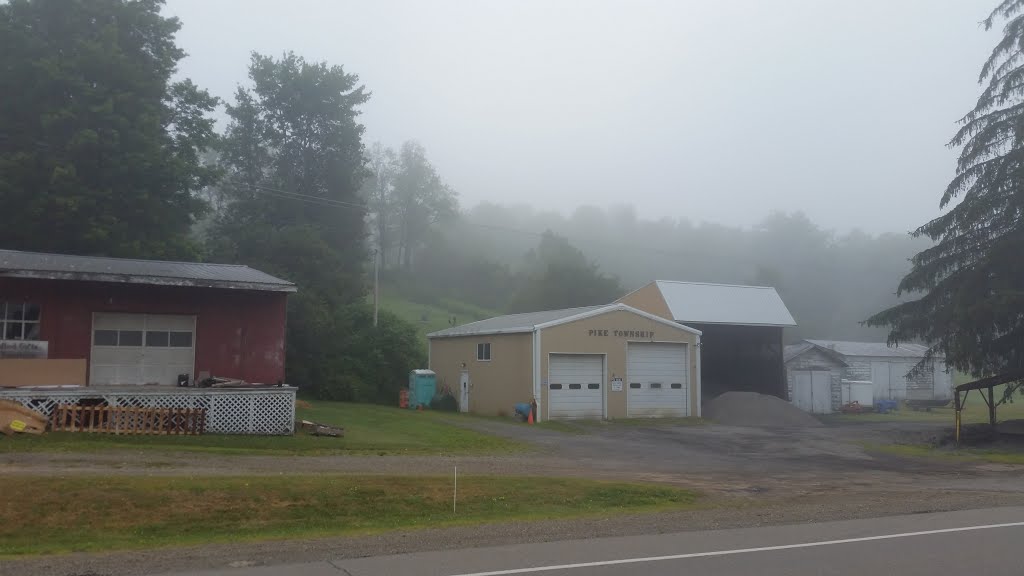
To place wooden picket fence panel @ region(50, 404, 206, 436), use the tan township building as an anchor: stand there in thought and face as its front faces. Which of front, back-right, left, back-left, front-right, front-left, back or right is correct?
right

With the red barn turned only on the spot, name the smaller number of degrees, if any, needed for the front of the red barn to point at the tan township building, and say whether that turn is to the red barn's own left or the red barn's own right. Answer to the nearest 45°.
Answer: approximately 90° to the red barn's own left

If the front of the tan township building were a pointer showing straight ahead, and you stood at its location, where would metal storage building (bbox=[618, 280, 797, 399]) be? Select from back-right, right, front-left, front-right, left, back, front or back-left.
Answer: left

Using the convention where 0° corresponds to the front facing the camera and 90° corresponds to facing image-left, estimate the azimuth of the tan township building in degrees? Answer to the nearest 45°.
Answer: approximately 315°

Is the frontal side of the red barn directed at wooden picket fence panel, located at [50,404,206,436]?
yes

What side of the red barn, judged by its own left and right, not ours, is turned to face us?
front

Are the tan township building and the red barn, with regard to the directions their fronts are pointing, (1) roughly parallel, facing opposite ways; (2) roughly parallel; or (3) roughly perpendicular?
roughly parallel

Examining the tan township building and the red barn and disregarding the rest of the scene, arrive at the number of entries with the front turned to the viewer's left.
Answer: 0

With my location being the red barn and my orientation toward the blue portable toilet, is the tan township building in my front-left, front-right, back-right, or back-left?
front-right

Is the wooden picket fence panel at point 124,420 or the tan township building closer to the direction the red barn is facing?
the wooden picket fence panel

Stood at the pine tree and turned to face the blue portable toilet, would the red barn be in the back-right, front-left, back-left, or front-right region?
front-left

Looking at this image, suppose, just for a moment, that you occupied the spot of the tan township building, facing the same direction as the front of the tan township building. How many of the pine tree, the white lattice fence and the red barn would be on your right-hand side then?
2

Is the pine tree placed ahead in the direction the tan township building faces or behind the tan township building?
ahead

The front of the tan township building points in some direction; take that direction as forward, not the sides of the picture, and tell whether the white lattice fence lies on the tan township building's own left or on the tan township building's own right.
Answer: on the tan township building's own right
